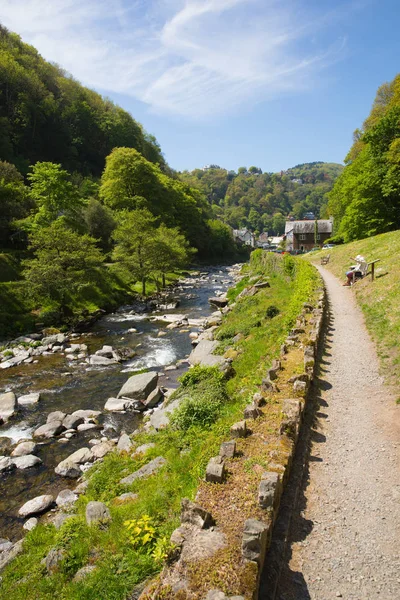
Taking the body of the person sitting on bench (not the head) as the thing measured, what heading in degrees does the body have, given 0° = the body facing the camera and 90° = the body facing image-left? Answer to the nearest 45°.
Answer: approximately 90°

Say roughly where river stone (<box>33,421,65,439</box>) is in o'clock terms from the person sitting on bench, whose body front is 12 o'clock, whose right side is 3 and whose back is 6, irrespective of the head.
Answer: The river stone is roughly at 10 o'clock from the person sitting on bench.

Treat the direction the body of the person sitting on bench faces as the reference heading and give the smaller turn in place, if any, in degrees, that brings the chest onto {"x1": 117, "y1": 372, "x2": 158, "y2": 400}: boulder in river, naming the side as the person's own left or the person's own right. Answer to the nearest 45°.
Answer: approximately 45° to the person's own left

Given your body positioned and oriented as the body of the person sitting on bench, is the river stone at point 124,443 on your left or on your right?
on your left

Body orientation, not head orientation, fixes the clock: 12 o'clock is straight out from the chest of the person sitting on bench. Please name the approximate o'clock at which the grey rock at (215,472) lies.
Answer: The grey rock is roughly at 9 o'clock from the person sitting on bench.

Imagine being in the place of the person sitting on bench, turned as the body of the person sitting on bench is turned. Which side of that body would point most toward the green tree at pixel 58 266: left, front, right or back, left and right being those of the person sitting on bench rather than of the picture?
front

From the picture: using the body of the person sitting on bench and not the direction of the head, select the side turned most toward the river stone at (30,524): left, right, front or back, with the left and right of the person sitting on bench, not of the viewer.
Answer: left

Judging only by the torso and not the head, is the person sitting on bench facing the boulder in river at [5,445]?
no

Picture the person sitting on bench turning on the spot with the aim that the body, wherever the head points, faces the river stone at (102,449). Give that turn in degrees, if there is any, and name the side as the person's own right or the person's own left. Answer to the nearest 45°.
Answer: approximately 90° to the person's own left

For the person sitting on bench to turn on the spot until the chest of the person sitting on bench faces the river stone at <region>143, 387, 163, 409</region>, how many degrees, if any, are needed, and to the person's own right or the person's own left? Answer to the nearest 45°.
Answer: approximately 45° to the person's own left

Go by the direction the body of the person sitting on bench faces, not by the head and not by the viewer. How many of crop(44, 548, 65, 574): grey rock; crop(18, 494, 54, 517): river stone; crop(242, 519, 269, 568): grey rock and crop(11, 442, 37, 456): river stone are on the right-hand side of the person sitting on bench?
0

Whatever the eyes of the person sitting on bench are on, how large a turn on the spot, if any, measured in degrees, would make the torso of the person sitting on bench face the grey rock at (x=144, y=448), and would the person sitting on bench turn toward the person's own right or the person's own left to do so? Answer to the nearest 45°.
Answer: approximately 90° to the person's own left

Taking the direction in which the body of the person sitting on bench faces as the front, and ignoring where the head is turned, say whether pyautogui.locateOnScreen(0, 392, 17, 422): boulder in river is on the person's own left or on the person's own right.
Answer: on the person's own left

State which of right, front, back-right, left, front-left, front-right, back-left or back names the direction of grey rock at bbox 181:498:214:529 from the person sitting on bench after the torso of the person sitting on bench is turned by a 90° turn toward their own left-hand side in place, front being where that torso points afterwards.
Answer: front

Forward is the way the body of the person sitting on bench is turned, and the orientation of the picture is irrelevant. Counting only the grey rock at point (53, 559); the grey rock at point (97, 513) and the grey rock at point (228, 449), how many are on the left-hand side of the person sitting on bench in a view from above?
3

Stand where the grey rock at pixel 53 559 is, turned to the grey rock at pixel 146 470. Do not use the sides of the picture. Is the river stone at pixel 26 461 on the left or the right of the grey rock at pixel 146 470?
left
